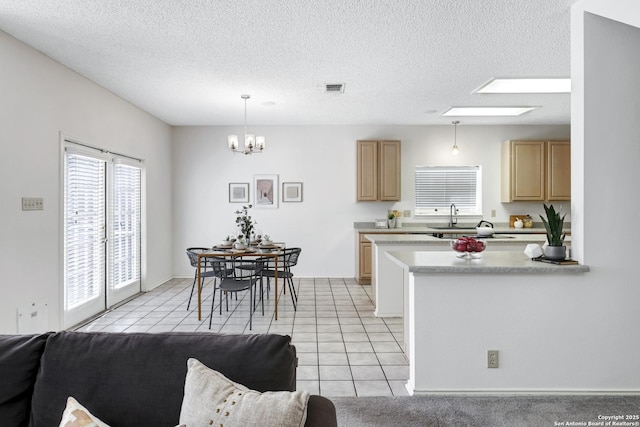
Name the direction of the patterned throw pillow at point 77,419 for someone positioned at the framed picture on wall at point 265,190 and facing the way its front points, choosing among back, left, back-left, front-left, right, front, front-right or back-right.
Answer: front

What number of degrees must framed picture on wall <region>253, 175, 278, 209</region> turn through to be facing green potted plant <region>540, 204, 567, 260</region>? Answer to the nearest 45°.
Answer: approximately 45° to its left

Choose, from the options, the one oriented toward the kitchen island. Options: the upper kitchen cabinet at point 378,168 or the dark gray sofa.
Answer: the upper kitchen cabinet

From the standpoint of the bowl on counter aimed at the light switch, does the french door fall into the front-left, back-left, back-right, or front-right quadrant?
front-right

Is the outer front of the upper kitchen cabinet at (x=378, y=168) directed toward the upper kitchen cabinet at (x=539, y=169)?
no

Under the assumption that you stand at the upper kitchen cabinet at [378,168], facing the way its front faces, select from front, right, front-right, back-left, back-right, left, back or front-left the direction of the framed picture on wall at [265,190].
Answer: right

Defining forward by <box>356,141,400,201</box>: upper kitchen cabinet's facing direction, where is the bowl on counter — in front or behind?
in front

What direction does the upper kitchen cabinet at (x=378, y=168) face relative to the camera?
toward the camera

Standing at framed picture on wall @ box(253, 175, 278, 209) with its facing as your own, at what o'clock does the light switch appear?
The light switch is roughly at 1 o'clock from the framed picture on wall.

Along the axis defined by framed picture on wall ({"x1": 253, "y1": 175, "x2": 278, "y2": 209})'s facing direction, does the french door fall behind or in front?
in front

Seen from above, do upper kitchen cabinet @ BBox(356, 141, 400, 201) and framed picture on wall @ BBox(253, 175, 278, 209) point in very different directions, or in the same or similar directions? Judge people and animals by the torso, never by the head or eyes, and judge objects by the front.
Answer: same or similar directions

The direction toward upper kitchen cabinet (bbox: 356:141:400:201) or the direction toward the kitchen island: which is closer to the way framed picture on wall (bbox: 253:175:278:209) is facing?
the kitchen island

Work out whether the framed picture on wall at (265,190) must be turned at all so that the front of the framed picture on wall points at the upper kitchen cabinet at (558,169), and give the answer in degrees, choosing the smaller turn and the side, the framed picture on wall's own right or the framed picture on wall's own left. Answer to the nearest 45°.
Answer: approximately 90° to the framed picture on wall's own left
